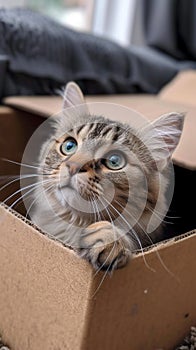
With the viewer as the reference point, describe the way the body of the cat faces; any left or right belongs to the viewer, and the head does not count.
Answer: facing the viewer and to the left of the viewer

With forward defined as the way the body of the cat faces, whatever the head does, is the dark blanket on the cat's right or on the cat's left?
on the cat's right
